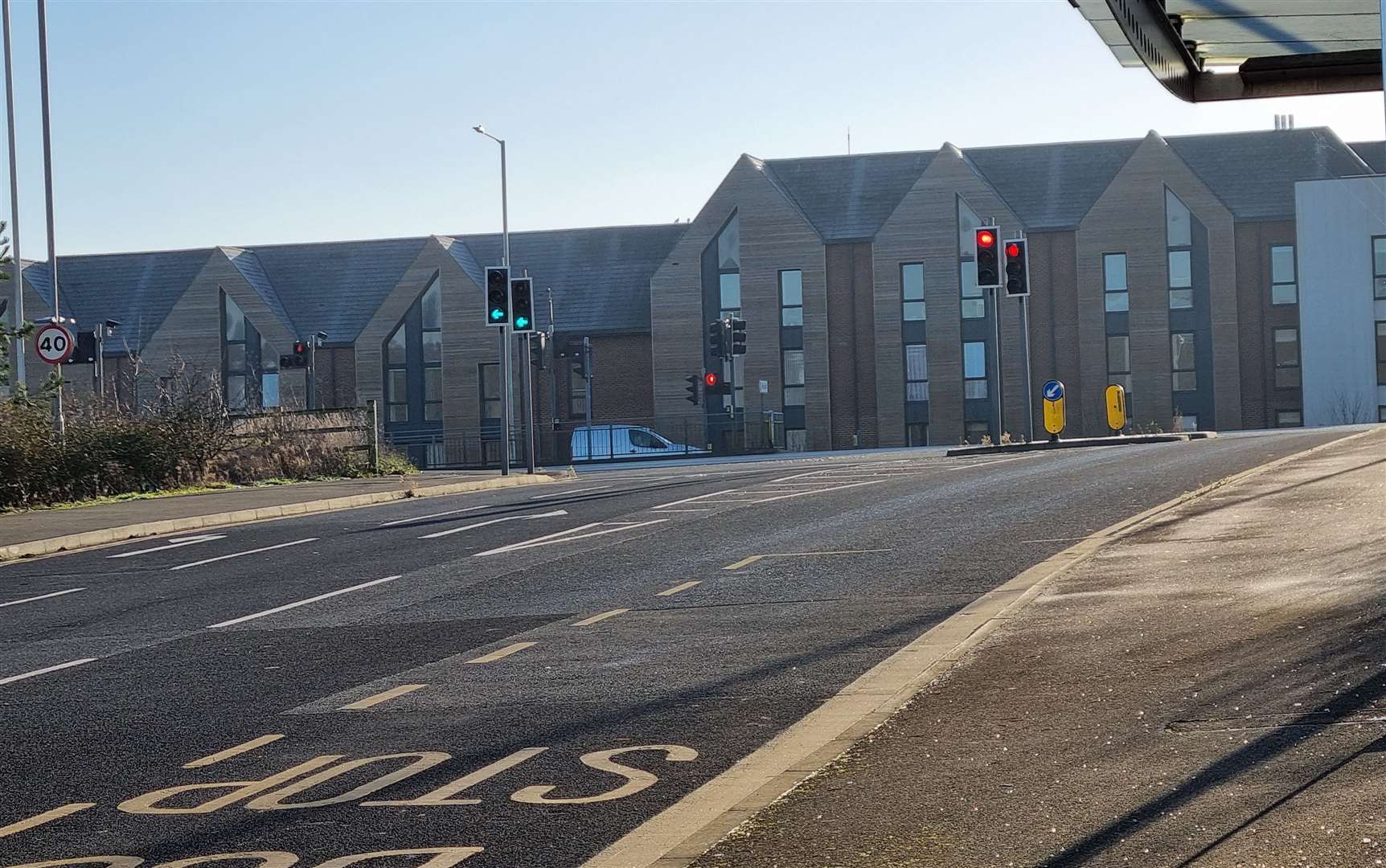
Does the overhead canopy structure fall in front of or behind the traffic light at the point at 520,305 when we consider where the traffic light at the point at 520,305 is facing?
in front

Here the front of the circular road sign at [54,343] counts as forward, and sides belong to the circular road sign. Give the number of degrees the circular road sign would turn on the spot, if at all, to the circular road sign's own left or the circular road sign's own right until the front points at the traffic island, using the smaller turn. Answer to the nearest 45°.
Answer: approximately 90° to the circular road sign's own left

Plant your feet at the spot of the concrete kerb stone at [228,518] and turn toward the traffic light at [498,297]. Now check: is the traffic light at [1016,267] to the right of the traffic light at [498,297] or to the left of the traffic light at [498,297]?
right

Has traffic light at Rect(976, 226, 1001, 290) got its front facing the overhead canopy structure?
yes

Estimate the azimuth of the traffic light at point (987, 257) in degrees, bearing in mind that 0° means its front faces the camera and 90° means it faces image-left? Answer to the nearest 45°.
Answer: approximately 0°

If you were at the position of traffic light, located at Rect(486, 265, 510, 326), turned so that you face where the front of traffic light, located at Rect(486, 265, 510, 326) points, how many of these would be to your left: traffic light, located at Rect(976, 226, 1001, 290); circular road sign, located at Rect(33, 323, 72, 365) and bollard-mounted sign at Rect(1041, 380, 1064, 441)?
2

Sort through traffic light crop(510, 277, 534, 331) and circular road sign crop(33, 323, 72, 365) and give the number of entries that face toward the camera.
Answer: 2

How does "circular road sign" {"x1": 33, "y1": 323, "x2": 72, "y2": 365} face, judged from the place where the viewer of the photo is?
facing the viewer

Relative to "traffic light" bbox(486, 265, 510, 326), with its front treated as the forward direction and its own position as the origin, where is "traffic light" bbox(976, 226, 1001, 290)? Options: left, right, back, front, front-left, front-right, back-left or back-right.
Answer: left

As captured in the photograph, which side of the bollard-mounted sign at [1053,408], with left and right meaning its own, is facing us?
front

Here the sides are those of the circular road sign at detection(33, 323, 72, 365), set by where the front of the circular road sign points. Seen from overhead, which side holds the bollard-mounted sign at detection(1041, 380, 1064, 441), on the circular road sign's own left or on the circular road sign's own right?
on the circular road sign's own left

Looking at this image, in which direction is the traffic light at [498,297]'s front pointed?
toward the camera

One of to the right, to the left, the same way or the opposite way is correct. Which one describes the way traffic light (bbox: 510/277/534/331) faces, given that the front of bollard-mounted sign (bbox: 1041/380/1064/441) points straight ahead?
the same way

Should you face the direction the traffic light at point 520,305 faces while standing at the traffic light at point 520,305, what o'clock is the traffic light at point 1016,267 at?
the traffic light at point 1016,267 is roughly at 9 o'clock from the traffic light at point 520,305.

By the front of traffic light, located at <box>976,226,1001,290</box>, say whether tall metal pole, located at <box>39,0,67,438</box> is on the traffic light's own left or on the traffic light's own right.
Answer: on the traffic light's own right

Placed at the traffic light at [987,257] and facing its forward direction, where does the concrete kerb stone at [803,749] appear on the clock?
The concrete kerb stone is roughly at 12 o'clock from the traffic light.
